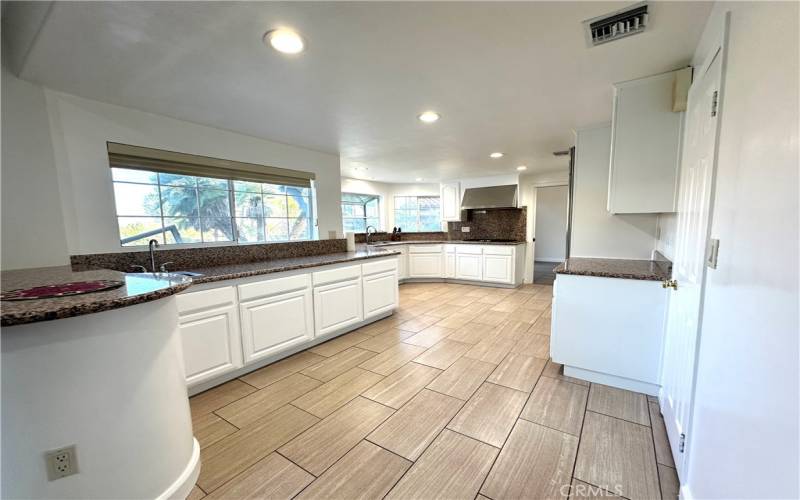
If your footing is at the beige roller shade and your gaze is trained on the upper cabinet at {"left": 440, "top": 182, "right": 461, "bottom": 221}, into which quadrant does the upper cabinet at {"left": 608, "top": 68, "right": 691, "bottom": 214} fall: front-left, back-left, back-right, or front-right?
front-right

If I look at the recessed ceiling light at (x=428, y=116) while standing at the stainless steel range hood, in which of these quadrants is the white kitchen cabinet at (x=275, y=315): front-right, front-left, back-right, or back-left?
front-right

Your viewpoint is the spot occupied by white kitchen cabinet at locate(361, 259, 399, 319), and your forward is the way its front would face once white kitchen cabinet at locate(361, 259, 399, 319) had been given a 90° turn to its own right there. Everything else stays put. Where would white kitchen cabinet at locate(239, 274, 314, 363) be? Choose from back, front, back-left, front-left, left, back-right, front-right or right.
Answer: front

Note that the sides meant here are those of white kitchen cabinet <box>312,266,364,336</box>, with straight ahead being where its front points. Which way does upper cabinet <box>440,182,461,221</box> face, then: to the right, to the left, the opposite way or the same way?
to the right

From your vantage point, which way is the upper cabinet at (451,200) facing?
toward the camera

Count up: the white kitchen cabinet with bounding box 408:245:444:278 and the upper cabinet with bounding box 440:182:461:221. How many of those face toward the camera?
2

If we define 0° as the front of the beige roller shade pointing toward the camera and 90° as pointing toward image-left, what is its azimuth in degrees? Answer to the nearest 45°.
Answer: approximately 315°

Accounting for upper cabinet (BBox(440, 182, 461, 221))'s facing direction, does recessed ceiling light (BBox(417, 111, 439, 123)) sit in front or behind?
in front

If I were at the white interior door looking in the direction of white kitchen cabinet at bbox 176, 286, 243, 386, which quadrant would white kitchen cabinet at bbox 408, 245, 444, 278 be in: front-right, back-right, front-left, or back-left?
front-right

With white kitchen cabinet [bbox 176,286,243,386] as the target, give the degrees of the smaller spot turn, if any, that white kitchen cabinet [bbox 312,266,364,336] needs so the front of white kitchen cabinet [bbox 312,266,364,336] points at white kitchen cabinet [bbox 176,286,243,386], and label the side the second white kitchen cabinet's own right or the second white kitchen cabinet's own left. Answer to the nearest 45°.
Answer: approximately 90° to the second white kitchen cabinet's own right

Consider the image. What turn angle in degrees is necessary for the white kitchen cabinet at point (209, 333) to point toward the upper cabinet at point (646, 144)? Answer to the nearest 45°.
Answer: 0° — it already faces it

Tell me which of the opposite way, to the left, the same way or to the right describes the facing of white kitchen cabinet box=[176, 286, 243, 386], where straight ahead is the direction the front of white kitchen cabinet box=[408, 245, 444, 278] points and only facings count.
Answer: to the left

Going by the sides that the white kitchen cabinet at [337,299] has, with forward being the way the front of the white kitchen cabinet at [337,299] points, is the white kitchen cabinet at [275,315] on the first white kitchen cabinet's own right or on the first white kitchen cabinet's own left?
on the first white kitchen cabinet's own right

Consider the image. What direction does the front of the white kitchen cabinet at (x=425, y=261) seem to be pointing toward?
toward the camera

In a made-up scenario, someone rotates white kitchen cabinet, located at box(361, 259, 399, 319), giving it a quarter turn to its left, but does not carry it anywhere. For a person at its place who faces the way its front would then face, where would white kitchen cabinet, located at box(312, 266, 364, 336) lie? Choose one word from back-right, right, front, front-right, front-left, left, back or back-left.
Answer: back

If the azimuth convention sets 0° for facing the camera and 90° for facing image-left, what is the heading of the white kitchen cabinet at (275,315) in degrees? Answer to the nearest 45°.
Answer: approximately 315°

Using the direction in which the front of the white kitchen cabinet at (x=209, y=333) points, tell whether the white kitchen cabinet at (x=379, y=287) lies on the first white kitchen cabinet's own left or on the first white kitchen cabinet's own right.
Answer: on the first white kitchen cabinet's own left
